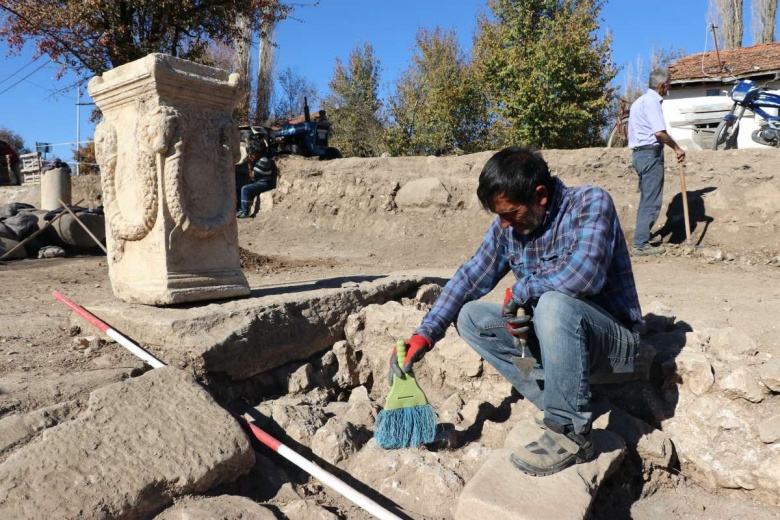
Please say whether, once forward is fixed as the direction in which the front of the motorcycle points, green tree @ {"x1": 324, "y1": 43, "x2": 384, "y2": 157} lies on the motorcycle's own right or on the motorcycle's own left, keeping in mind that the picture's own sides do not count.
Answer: on the motorcycle's own right

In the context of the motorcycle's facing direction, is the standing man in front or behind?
in front

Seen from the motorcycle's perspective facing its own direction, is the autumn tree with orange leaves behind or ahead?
ahead

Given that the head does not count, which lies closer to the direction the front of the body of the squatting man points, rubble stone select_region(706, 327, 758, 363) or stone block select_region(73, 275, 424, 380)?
the stone block

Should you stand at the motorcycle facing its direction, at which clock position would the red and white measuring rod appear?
The red and white measuring rod is roughly at 11 o'clock from the motorcycle.

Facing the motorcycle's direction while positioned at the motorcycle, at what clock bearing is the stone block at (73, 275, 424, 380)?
The stone block is roughly at 11 o'clock from the motorcycle.

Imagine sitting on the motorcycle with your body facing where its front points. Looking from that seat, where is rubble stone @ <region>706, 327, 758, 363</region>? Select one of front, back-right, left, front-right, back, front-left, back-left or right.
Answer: front-left

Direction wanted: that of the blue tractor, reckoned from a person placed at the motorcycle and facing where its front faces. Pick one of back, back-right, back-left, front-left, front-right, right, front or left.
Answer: front-right

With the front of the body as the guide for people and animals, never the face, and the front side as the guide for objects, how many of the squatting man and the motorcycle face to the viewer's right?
0

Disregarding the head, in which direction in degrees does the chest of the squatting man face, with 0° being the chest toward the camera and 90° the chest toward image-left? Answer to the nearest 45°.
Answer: approximately 45°

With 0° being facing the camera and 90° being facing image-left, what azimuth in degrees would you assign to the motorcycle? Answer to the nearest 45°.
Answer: approximately 45°

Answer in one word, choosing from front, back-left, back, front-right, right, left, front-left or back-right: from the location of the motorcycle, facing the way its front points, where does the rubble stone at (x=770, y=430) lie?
front-left

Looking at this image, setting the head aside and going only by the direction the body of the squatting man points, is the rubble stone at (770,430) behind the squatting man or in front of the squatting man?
behind
